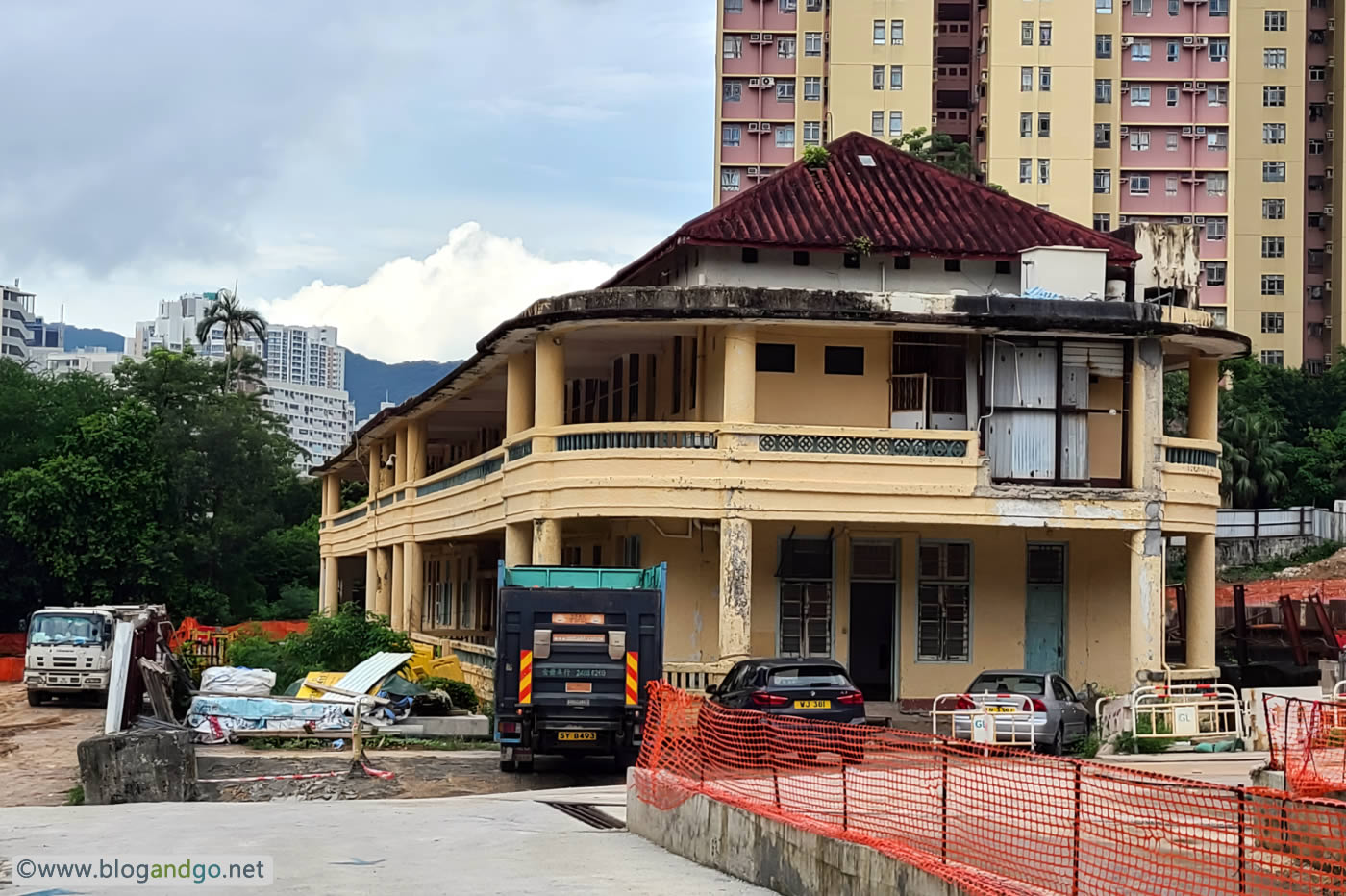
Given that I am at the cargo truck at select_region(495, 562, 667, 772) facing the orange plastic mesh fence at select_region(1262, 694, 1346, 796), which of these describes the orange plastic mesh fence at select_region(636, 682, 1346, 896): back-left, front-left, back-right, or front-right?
front-right

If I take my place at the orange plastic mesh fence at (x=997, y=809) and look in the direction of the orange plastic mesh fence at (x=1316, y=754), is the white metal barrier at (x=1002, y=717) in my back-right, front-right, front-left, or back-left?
front-left

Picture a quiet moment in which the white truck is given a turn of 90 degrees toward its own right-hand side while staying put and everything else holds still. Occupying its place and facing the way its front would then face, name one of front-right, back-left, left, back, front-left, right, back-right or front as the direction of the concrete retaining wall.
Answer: left

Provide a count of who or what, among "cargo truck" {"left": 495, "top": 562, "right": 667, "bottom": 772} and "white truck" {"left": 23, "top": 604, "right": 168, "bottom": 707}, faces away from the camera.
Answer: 1

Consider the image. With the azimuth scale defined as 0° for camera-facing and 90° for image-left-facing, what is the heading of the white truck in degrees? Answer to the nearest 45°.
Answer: approximately 0°

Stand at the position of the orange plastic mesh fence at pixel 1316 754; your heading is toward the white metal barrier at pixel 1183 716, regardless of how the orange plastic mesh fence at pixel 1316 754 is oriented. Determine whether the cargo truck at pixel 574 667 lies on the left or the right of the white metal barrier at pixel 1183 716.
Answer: left

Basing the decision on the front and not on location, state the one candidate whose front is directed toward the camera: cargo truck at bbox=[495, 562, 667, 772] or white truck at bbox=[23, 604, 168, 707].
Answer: the white truck

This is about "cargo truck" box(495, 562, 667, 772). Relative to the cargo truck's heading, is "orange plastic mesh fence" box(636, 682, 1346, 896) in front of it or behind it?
behind

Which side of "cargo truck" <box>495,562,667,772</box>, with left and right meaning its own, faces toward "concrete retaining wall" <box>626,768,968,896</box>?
back

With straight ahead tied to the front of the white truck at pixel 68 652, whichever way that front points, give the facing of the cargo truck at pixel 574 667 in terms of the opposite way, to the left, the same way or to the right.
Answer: the opposite way

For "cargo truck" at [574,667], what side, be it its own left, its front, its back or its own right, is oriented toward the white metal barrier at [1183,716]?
right

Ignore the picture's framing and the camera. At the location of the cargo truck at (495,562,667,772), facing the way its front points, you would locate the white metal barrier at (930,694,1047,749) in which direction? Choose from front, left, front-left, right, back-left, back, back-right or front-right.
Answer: right

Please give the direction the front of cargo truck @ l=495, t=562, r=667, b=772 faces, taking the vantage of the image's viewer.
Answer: facing away from the viewer

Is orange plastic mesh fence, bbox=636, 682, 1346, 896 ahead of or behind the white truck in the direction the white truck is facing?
ahead

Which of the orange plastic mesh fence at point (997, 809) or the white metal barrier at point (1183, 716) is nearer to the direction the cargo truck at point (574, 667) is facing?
the white metal barrier
